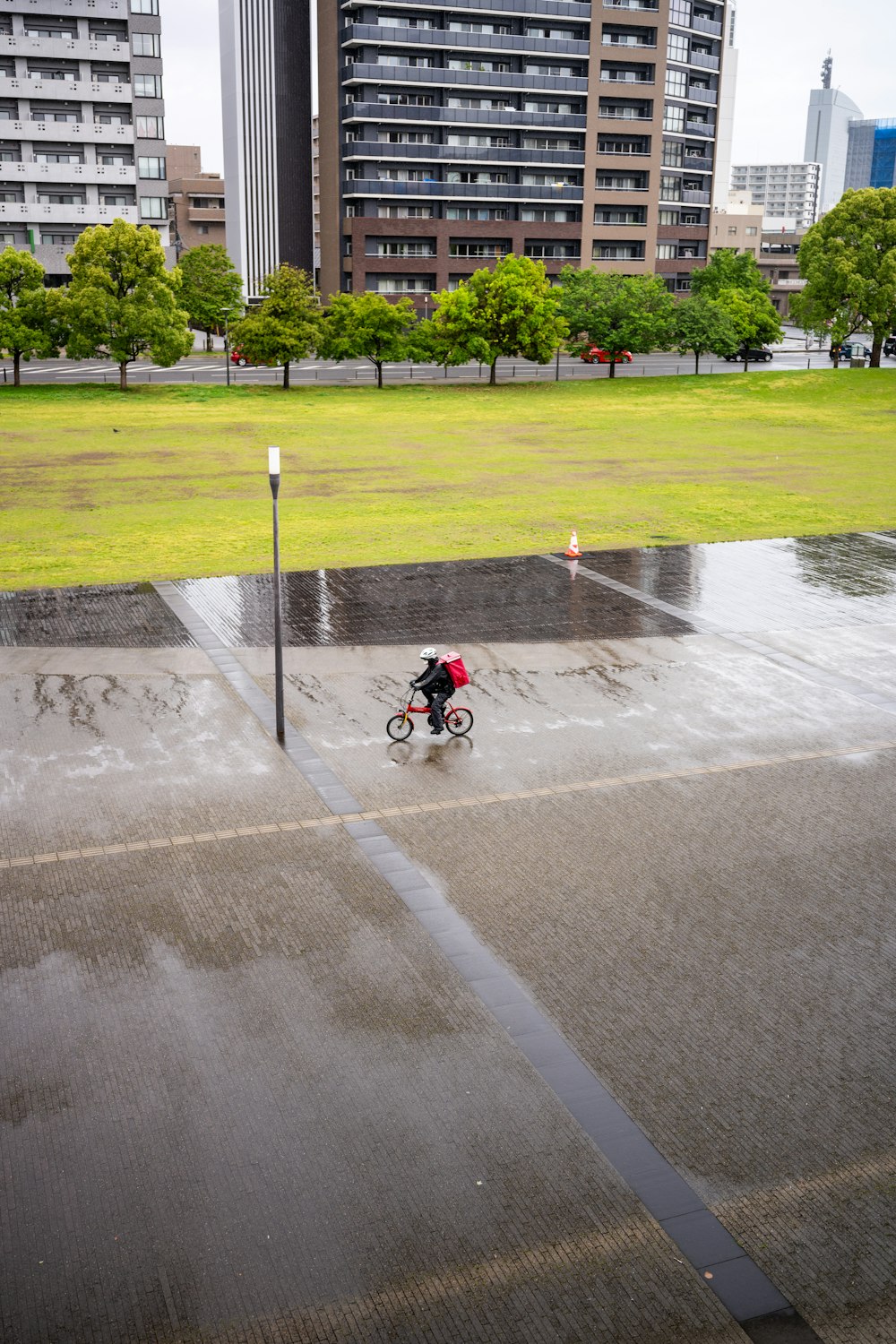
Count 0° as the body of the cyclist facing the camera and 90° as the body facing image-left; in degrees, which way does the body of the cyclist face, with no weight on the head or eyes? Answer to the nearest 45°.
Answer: approximately 90°

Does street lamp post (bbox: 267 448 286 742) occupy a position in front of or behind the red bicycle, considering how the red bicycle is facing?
in front

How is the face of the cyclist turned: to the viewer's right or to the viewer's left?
to the viewer's left

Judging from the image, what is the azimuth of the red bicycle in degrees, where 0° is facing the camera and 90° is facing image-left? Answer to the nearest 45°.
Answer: approximately 90°
